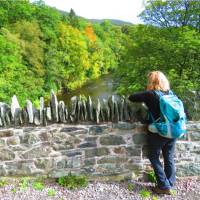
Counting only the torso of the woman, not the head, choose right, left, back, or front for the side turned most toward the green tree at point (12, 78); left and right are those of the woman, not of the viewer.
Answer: front

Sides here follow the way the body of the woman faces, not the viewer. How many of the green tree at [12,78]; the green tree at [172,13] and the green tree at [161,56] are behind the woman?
0

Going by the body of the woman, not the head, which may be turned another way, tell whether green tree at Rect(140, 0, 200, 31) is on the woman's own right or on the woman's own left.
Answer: on the woman's own right

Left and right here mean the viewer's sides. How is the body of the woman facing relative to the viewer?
facing away from the viewer and to the left of the viewer

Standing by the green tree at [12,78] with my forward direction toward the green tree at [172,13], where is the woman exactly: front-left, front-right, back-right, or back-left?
front-right

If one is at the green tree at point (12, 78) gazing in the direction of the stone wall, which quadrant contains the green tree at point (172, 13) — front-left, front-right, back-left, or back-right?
front-left

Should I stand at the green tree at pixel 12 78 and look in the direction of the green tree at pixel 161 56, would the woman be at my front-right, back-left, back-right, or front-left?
front-right

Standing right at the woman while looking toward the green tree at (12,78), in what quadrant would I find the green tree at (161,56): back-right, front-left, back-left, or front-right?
front-right

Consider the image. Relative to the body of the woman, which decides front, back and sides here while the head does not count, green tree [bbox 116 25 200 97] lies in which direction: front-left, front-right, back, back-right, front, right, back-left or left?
front-right

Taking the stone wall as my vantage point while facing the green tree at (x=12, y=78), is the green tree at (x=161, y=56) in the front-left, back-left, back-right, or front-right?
front-right
